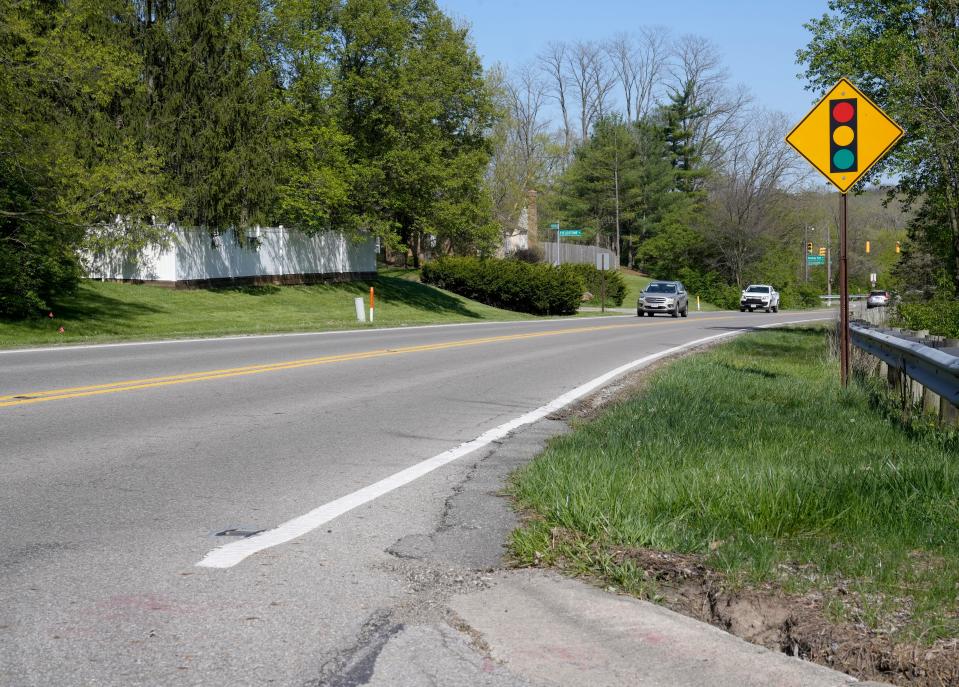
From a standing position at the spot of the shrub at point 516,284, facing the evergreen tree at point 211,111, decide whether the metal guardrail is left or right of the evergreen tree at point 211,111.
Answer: left

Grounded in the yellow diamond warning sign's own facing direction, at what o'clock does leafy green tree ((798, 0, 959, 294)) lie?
The leafy green tree is roughly at 6 o'clock from the yellow diamond warning sign.

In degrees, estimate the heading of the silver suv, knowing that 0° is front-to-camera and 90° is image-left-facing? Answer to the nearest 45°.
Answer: approximately 45°

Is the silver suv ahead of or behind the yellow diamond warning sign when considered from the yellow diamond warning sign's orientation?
behind

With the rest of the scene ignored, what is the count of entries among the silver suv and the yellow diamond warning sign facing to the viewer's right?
0

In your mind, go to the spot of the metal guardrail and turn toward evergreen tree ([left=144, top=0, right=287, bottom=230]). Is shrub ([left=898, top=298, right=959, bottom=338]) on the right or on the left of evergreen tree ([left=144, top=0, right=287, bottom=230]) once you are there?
right

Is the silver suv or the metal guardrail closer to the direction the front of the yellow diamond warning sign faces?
the metal guardrail

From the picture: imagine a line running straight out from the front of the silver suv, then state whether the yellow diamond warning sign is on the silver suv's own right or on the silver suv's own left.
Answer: on the silver suv's own left

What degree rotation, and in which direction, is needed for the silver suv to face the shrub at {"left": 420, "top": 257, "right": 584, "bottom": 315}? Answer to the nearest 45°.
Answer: approximately 45° to its right

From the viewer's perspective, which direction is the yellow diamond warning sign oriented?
toward the camera
